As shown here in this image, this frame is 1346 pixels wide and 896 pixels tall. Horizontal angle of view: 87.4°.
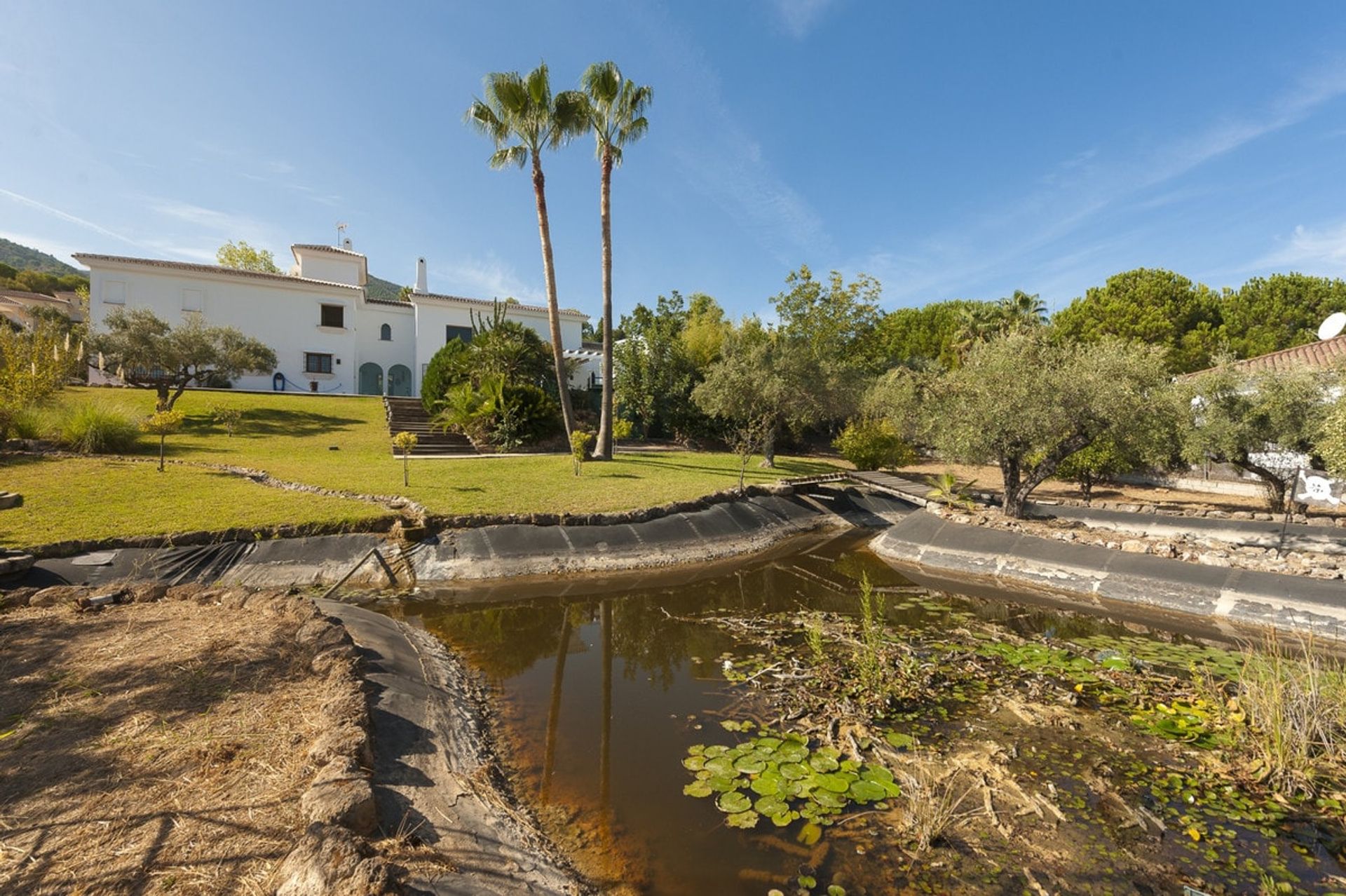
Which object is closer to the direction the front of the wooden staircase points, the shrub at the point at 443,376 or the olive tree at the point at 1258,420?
the olive tree

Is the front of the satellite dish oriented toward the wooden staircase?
yes

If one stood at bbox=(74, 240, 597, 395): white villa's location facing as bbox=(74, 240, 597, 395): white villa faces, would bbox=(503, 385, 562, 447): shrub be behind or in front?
in front

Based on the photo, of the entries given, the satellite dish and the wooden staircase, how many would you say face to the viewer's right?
0

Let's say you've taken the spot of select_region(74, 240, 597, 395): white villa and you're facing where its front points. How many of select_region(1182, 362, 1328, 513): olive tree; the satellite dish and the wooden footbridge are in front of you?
3

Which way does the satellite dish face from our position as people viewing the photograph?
facing the viewer and to the left of the viewer

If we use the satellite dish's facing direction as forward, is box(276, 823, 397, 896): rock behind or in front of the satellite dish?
in front

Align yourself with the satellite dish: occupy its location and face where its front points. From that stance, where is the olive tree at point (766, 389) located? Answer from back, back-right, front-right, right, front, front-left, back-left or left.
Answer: front

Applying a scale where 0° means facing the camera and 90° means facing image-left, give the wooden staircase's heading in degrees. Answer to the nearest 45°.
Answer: approximately 0°

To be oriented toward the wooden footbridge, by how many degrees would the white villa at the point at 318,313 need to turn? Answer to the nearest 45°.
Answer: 0° — it already faces it

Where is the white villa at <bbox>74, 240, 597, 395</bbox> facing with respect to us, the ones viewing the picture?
facing the viewer and to the right of the viewer

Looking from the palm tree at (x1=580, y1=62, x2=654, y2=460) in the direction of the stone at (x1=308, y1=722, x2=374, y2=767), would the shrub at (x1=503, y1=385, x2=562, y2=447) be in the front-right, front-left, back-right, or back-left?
back-right

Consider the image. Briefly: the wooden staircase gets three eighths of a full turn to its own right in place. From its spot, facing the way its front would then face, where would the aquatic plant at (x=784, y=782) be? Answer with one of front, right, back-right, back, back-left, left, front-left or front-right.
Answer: back-left

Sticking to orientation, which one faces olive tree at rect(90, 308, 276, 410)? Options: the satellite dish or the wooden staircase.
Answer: the satellite dish

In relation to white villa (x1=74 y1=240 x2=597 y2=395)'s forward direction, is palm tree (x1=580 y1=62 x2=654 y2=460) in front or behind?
in front
